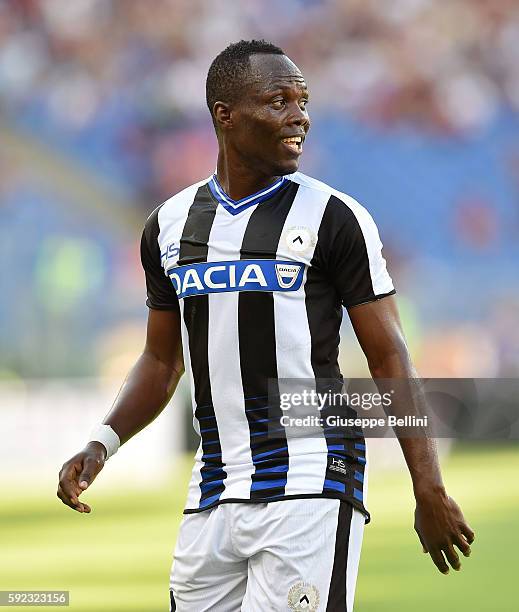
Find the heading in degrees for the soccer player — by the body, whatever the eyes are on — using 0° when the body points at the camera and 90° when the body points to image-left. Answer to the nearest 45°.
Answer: approximately 45°

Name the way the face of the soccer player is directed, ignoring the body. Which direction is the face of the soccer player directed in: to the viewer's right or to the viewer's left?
to the viewer's right
